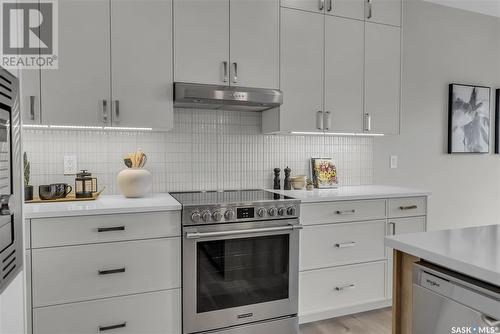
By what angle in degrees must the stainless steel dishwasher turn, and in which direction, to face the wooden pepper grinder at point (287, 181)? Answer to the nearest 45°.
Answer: approximately 90° to its right

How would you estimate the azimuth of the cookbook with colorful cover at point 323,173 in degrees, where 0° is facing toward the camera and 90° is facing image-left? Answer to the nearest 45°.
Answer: approximately 315°

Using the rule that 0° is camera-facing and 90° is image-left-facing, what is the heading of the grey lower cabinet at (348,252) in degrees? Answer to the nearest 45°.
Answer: approximately 315°

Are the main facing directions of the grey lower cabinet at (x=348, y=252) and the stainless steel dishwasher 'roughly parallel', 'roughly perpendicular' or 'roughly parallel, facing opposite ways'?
roughly perpendicular

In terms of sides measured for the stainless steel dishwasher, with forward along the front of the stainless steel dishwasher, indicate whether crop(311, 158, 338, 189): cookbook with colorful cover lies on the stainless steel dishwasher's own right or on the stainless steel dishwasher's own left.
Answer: on the stainless steel dishwasher's own right

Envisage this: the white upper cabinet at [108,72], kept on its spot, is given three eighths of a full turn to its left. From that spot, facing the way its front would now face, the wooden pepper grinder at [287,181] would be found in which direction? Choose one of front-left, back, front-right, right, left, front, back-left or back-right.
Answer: front-right

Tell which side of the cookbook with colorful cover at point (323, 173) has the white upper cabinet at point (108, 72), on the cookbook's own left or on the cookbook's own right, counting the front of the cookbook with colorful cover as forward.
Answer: on the cookbook's own right
